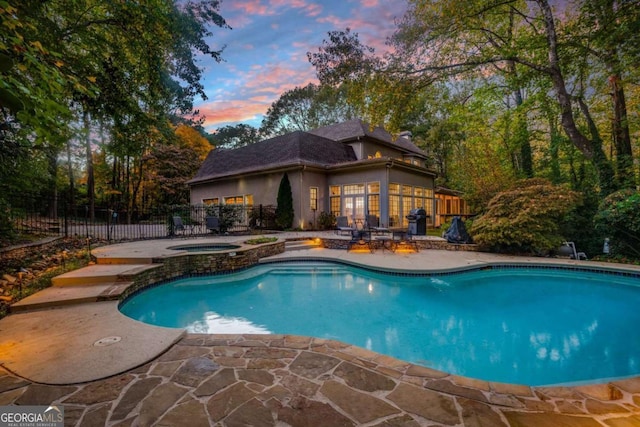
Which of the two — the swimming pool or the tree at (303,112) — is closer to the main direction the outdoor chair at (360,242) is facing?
the swimming pool

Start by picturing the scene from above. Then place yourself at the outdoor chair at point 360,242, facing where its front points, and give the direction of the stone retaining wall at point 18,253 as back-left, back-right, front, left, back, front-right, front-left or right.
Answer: front-right

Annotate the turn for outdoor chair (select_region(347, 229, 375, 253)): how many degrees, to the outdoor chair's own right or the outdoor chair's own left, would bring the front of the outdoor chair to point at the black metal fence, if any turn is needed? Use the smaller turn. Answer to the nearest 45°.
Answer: approximately 90° to the outdoor chair's own right

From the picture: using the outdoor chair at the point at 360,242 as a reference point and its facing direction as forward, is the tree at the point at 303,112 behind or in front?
behind

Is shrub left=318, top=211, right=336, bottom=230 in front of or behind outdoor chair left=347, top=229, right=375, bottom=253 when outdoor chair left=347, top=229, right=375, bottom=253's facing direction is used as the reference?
behind

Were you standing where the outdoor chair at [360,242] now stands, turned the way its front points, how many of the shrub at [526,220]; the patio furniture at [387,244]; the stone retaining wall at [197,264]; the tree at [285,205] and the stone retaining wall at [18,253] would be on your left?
2

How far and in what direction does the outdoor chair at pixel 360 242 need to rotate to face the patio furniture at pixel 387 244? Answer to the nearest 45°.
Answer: approximately 90° to its left

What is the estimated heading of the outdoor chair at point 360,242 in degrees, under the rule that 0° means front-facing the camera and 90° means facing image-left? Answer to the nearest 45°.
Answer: approximately 0°

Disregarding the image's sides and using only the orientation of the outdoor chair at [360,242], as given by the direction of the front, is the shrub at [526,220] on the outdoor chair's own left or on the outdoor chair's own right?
on the outdoor chair's own left

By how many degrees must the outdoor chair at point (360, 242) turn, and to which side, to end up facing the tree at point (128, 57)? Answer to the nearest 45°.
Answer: approximately 45° to its right

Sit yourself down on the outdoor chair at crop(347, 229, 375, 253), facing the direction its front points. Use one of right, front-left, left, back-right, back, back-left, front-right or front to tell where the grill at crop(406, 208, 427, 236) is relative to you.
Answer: back-left
